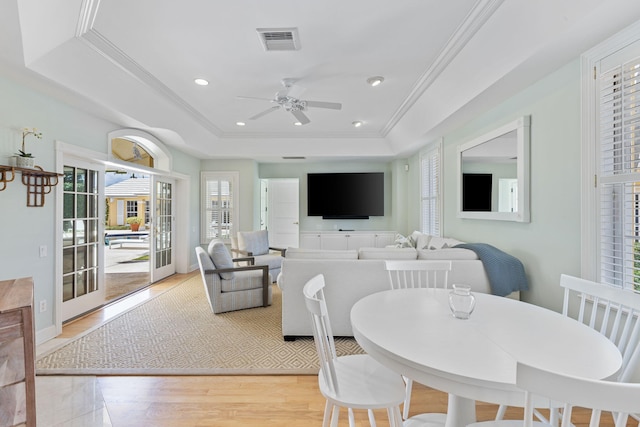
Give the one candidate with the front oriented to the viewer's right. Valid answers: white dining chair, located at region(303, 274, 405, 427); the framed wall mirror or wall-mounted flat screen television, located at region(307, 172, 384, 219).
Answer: the white dining chair

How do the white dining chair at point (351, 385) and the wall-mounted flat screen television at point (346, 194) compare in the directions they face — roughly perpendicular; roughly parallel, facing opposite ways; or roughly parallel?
roughly perpendicular

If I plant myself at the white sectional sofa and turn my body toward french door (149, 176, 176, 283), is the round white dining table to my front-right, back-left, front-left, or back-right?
back-left

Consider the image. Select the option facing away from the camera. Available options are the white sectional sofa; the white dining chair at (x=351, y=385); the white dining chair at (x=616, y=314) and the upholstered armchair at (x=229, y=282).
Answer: the white sectional sofa

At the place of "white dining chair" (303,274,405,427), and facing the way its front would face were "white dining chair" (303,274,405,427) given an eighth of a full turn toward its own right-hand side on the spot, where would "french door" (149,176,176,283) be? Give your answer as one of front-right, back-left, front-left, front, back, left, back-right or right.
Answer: back

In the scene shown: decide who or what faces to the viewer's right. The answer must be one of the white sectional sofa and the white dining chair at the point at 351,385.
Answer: the white dining chair

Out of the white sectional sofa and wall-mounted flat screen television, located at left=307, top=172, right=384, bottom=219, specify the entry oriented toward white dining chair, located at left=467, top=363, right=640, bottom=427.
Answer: the wall-mounted flat screen television

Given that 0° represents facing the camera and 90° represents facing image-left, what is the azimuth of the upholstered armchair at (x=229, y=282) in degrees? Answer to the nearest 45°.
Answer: approximately 270°

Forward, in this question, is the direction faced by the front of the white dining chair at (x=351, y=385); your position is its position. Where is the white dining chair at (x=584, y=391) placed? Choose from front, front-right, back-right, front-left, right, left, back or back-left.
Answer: front-right

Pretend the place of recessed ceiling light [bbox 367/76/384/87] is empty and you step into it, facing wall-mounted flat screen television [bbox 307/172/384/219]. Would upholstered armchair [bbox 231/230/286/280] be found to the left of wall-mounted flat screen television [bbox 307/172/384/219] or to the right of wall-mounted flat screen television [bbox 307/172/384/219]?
left

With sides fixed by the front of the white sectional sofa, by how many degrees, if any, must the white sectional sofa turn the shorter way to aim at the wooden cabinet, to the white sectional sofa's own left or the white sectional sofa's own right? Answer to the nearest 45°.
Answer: approximately 180°

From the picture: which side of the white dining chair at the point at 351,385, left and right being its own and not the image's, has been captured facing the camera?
right

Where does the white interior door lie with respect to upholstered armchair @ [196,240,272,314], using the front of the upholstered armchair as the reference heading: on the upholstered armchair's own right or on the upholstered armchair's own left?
on the upholstered armchair's own left

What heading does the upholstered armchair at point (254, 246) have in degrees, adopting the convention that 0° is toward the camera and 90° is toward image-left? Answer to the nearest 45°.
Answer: approximately 315°
